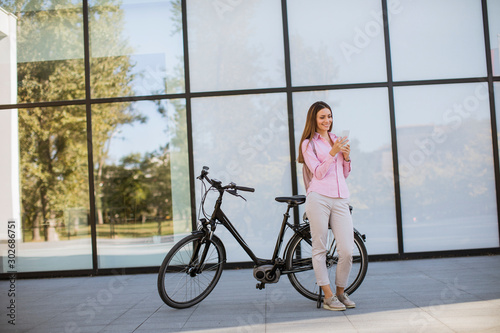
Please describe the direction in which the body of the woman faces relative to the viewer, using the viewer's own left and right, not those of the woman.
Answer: facing the viewer and to the right of the viewer

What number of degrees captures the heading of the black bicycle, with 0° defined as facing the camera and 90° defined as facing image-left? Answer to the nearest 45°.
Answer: approximately 90°

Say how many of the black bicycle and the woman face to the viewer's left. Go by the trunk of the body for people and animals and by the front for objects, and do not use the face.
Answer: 1

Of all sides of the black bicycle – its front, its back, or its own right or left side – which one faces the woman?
back

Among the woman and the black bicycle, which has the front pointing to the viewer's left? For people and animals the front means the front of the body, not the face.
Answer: the black bicycle
